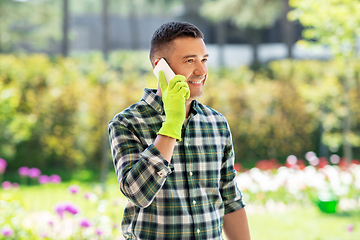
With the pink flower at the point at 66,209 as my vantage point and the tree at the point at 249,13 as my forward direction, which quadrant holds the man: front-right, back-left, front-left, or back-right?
back-right

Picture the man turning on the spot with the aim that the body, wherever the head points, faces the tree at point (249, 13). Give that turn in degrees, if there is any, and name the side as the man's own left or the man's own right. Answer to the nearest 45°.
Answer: approximately 135° to the man's own left

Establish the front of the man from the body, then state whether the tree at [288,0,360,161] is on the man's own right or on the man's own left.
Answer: on the man's own left

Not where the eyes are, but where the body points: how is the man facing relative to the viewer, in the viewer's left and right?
facing the viewer and to the right of the viewer

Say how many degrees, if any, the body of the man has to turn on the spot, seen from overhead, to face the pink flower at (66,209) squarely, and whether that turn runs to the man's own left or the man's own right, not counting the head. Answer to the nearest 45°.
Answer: approximately 180°

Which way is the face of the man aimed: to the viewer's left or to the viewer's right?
to the viewer's right
